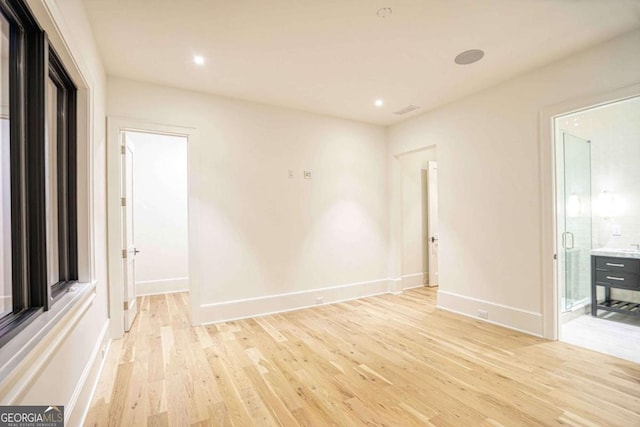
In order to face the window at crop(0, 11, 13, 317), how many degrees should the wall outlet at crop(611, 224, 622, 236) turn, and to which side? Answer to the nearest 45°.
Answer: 0° — it already faces it

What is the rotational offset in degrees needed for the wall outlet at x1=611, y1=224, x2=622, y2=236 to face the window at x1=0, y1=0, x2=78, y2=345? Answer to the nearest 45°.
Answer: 0° — it already faces it

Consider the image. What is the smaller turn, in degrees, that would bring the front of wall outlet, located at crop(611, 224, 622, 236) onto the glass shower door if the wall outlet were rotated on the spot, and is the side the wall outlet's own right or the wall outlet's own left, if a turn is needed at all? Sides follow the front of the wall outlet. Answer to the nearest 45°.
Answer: approximately 45° to the wall outlet's own right

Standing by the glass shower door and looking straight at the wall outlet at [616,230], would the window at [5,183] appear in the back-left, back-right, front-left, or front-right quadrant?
back-right

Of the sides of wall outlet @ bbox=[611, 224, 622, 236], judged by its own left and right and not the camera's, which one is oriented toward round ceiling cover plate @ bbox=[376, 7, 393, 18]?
front

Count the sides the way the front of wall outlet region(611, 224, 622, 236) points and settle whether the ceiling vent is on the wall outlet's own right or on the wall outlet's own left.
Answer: on the wall outlet's own right

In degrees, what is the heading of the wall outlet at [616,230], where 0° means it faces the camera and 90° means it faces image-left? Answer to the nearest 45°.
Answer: approximately 0°

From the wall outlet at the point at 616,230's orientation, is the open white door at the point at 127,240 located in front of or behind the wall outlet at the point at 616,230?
in front

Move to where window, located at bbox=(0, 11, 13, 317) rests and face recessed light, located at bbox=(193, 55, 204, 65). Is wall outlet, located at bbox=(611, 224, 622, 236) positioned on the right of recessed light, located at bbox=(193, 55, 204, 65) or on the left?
right

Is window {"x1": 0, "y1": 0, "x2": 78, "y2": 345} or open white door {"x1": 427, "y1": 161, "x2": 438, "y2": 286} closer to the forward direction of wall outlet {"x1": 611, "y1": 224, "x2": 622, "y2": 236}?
the window

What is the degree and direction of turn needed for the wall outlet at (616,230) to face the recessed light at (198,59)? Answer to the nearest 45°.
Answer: approximately 45° to its right

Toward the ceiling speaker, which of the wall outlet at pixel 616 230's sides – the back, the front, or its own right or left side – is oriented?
front
